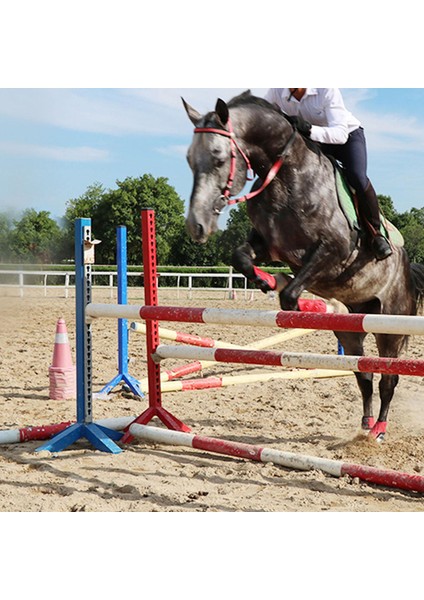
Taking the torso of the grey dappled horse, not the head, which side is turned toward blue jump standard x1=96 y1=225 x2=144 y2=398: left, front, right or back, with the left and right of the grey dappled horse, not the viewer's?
right

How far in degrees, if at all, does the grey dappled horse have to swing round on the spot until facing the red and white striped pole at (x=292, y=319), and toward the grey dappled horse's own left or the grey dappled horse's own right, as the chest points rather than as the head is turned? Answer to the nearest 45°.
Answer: approximately 45° to the grey dappled horse's own left

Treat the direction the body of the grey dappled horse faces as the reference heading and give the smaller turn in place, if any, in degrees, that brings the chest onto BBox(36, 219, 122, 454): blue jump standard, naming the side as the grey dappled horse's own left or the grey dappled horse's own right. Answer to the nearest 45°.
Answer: approximately 45° to the grey dappled horse's own right

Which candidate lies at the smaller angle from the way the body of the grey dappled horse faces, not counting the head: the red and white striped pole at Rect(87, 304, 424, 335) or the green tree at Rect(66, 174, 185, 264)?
the red and white striped pole

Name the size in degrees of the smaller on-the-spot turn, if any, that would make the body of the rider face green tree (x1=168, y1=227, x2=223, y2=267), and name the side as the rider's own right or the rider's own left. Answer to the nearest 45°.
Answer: approximately 135° to the rider's own right

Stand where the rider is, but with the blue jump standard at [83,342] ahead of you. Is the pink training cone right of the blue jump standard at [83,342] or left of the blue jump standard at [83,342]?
right

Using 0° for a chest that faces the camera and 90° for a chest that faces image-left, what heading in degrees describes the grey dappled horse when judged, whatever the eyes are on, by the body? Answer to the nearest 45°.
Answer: approximately 45°

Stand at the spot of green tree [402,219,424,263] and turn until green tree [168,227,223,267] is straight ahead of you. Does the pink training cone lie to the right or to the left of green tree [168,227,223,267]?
left

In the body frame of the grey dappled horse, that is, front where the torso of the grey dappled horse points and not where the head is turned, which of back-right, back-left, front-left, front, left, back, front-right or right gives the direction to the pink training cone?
right
